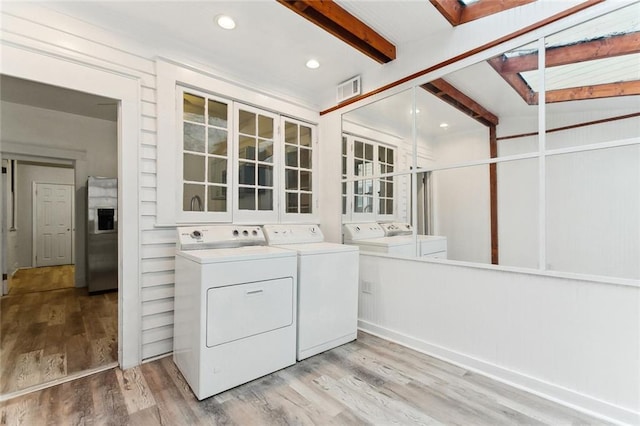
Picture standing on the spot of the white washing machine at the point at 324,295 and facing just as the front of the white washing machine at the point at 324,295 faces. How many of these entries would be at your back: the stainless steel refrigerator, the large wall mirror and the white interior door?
2

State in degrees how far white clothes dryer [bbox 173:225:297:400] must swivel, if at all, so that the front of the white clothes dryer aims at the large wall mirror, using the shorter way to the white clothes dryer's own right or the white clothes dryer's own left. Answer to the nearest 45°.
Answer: approximately 45° to the white clothes dryer's own left

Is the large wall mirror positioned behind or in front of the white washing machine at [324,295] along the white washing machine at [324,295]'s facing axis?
in front

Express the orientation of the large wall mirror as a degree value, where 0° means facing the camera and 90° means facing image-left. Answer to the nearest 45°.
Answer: approximately 45°

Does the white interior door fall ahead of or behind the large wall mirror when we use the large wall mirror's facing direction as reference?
ahead

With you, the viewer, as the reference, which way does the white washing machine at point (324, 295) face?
facing the viewer and to the right of the viewer

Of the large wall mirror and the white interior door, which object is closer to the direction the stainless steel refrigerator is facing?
the large wall mirror

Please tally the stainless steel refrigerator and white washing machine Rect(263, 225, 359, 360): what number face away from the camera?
0

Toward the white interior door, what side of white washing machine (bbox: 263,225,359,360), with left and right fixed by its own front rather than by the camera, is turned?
back

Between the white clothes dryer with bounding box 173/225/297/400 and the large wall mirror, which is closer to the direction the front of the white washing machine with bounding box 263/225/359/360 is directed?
the large wall mirror

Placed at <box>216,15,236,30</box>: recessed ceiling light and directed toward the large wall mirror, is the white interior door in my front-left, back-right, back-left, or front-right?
back-left

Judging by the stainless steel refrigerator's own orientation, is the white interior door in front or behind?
behind

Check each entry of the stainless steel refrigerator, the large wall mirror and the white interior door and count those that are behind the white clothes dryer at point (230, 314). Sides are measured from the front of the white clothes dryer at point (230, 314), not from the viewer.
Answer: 2
